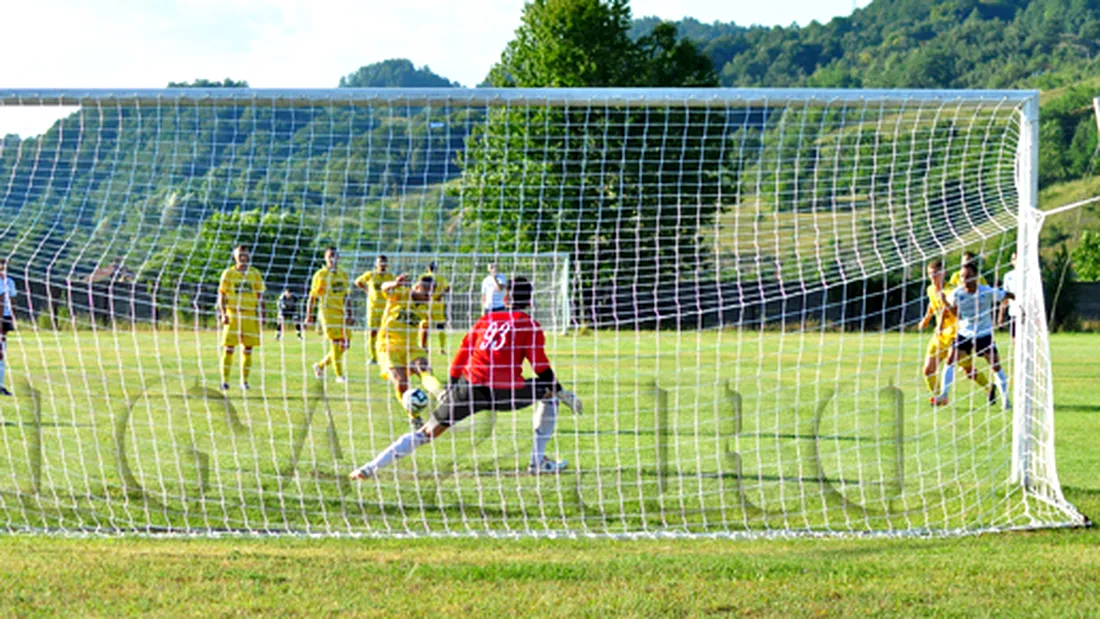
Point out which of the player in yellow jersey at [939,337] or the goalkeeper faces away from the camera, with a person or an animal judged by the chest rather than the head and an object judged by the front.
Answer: the goalkeeper

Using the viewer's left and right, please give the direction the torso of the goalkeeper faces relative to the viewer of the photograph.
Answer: facing away from the viewer

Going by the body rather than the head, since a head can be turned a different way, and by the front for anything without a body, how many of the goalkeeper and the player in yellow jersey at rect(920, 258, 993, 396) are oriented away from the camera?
1

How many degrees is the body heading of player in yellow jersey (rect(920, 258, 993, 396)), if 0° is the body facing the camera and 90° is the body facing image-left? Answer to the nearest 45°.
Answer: approximately 45°

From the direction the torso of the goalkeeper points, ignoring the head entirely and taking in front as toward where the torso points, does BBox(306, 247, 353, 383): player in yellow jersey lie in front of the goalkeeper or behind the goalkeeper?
in front

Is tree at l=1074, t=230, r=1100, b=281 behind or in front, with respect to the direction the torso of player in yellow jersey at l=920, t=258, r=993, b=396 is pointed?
behind

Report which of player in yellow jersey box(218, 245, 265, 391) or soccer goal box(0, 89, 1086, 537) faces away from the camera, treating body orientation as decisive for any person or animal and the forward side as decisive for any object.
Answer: the soccer goal

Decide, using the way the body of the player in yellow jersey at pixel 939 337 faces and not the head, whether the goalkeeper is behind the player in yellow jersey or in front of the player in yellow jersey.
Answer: in front

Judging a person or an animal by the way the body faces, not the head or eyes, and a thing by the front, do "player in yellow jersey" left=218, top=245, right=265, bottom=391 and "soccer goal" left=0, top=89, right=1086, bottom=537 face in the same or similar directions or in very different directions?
very different directions

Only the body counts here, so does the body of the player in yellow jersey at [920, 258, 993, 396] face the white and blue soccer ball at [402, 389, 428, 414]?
yes
